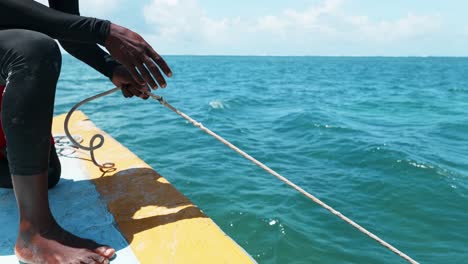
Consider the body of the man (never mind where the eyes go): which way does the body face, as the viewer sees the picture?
to the viewer's right
